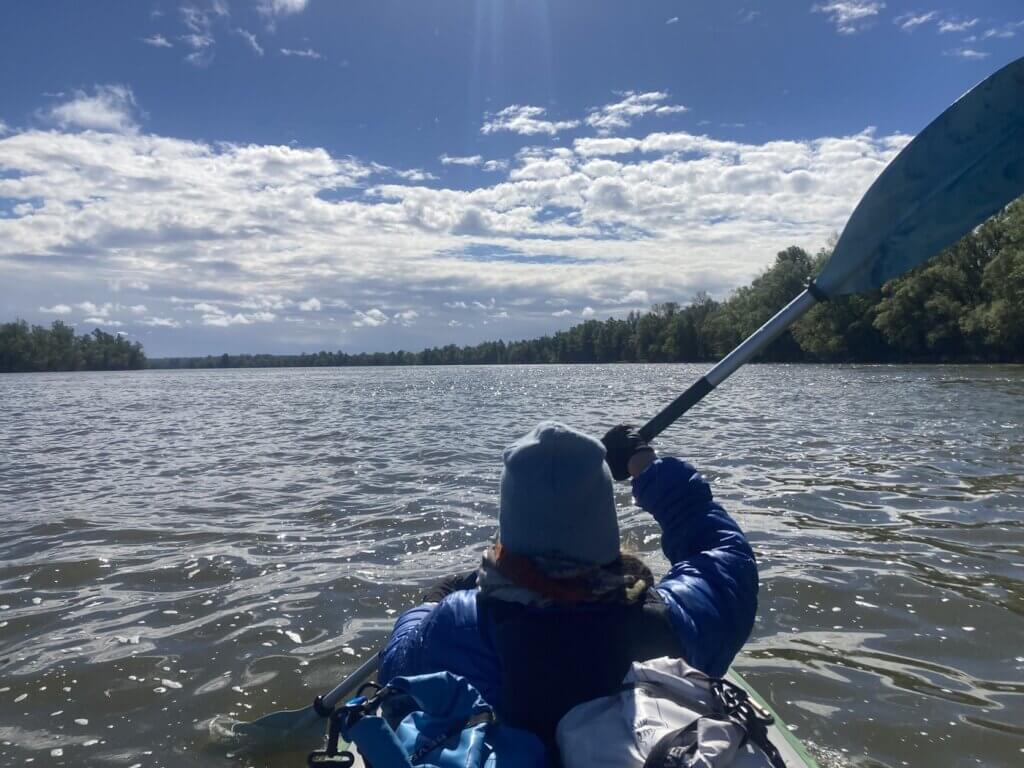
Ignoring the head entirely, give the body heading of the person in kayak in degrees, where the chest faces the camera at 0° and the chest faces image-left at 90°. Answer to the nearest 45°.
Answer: approximately 180°

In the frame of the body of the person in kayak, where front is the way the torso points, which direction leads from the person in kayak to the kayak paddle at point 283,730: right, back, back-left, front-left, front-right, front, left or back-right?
front-left

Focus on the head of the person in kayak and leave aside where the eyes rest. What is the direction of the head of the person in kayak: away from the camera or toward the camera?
away from the camera
